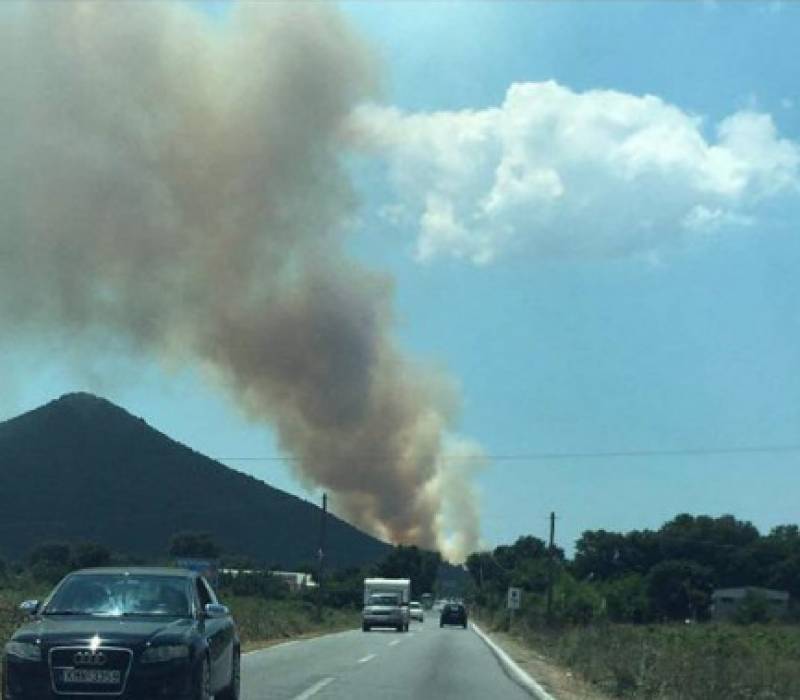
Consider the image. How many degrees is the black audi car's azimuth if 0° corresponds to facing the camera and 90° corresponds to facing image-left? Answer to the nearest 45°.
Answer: approximately 0°
